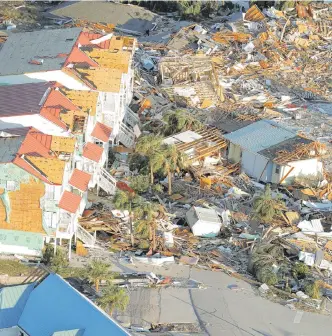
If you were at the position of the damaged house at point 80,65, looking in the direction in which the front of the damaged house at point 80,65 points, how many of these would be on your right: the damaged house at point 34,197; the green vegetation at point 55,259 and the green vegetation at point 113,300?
3

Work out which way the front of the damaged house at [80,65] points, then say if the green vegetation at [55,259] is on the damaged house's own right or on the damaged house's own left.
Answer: on the damaged house's own right

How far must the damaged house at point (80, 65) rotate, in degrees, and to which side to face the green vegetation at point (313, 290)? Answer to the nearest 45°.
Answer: approximately 45° to its right

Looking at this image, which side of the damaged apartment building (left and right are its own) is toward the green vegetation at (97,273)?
right

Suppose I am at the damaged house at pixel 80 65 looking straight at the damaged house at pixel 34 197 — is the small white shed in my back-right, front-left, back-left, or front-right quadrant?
front-left

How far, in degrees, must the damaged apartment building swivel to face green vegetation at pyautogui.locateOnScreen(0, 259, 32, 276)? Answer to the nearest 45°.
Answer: approximately 90° to its right

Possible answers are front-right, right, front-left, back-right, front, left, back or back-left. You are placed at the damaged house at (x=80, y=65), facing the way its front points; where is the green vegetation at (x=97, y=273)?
right

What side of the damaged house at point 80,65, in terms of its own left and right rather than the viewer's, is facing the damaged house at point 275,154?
front

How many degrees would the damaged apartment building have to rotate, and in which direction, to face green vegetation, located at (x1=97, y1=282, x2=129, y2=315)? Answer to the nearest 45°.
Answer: approximately 90° to its right

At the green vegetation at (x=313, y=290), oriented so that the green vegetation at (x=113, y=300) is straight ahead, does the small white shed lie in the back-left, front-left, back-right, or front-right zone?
front-right

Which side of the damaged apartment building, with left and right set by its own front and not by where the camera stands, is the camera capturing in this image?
right

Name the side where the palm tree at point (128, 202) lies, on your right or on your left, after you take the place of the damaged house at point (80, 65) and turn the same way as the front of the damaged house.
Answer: on your right

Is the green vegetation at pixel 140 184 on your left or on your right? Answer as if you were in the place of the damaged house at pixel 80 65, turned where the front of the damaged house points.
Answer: on your right

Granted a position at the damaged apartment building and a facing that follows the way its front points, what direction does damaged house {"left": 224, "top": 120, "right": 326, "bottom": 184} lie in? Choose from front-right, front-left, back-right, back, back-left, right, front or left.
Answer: front

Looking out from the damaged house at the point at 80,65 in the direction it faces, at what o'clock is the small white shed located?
The small white shed is roughly at 2 o'clock from the damaged house.

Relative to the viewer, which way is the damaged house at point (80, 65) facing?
to the viewer's right
